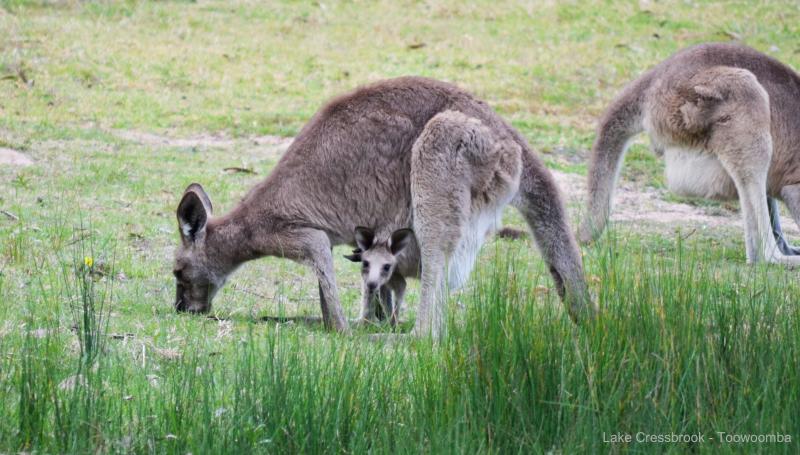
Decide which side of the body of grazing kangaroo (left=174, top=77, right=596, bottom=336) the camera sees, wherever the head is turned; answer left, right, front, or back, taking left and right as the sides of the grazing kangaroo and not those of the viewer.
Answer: left

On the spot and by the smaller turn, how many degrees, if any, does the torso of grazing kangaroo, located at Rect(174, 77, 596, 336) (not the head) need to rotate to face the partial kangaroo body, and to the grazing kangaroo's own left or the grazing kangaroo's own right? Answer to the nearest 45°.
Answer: approximately 135° to the grazing kangaroo's own right
